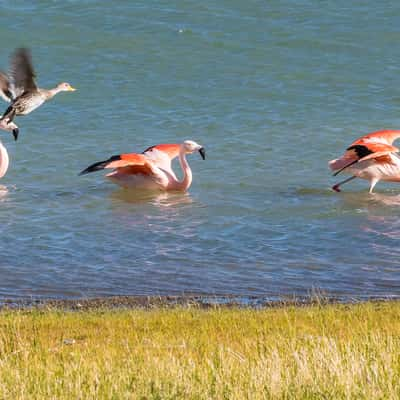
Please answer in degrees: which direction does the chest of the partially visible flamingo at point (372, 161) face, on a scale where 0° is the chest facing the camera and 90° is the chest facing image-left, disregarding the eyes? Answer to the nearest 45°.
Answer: approximately 270°

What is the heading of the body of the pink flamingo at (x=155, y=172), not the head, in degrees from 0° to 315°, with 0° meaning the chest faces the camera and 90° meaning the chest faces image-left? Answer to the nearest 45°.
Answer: approximately 270°
